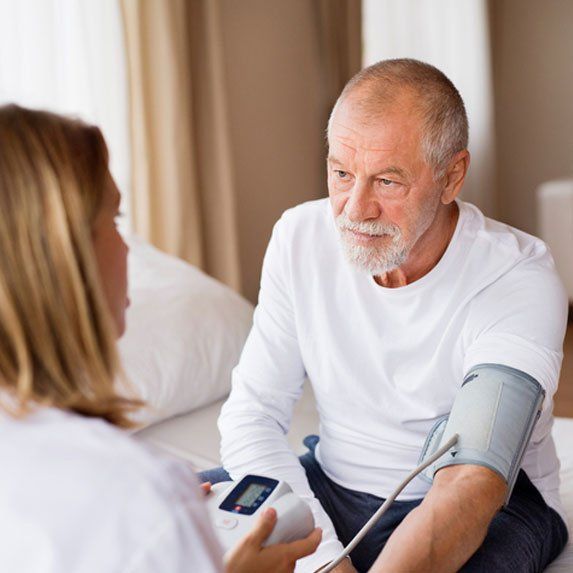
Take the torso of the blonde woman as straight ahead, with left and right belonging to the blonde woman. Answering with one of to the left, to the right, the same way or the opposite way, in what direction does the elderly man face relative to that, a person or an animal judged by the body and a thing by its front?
the opposite way

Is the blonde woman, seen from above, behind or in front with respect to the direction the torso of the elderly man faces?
in front

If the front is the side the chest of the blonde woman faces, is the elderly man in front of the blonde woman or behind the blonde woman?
in front

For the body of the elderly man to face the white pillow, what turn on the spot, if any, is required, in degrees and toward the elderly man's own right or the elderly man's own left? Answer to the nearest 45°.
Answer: approximately 90° to the elderly man's own right

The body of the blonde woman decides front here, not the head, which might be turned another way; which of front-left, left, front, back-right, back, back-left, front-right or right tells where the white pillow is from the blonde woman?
front-left

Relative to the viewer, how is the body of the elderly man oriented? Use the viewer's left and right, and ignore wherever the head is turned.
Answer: facing the viewer and to the left of the viewer

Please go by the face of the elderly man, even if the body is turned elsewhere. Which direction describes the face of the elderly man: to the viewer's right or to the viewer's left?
to the viewer's left

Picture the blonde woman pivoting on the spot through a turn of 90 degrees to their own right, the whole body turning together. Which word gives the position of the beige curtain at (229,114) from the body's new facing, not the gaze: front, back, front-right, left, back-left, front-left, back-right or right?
back-left

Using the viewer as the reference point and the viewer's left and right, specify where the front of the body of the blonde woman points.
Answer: facing away from the viewer and to the right of the viewer

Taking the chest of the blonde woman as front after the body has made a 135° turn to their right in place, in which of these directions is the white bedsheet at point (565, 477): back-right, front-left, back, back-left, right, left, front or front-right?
back-left

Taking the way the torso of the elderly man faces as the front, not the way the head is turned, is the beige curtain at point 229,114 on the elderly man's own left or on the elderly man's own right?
on the elderly man's own right

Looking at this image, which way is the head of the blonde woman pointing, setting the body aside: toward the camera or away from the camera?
away from the camera
